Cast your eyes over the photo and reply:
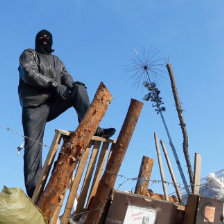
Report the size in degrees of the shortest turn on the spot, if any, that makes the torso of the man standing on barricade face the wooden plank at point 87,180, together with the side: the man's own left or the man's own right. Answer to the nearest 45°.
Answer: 0° — they already face it

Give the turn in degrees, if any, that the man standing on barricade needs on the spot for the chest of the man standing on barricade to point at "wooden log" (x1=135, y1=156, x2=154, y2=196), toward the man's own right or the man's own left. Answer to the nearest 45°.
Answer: approximately 45° to the man's own left

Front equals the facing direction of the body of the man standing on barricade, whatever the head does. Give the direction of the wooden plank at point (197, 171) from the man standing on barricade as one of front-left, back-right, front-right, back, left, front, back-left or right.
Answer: front-left

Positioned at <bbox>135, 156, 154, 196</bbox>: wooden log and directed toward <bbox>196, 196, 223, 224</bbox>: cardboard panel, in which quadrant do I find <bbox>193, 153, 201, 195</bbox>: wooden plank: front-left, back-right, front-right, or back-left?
front-left

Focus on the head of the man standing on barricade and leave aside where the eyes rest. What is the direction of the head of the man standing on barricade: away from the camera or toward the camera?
toward the camera

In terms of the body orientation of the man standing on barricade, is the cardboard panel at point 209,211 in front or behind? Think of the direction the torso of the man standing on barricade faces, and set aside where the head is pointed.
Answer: in front

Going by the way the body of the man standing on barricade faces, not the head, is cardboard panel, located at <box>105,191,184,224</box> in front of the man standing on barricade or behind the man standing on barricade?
in front

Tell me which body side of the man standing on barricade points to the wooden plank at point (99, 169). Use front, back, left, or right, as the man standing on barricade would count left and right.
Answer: front

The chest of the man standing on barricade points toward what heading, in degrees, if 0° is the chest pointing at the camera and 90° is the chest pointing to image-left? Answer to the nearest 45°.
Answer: approximately 315°

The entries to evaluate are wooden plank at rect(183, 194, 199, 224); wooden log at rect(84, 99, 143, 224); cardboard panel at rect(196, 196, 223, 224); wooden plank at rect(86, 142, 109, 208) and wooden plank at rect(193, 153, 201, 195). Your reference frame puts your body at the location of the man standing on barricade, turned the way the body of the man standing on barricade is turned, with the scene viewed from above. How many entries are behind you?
0

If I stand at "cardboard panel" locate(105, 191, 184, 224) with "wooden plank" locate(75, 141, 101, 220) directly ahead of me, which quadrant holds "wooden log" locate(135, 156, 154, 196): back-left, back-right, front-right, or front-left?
front-right

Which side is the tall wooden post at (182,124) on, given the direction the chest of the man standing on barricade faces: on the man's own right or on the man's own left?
on the man's own left

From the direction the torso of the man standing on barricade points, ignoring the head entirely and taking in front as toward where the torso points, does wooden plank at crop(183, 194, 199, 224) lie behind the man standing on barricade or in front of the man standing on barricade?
in front
